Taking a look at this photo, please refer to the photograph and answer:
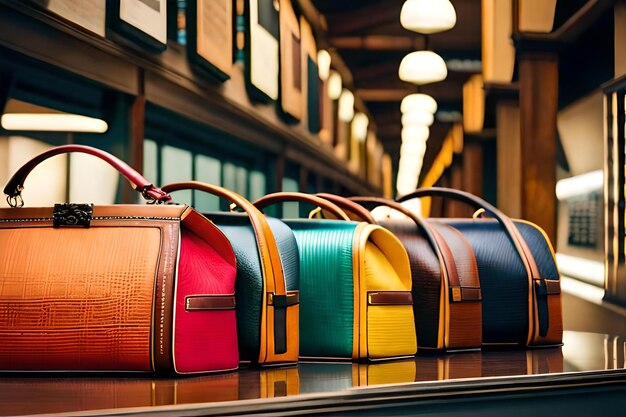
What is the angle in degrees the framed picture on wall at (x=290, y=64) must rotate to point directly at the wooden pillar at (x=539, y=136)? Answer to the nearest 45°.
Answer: approximately 45° to its left

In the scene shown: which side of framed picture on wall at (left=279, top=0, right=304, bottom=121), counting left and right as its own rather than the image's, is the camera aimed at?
right

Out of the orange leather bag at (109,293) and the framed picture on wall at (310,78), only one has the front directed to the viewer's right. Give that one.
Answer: the framed picture on wall

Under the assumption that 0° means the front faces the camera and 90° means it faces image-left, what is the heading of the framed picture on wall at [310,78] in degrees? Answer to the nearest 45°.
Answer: approximately 270°

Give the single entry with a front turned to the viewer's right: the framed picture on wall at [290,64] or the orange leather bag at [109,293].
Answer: the framed picture on wall

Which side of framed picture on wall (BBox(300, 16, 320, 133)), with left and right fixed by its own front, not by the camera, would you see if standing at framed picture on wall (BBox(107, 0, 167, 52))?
right

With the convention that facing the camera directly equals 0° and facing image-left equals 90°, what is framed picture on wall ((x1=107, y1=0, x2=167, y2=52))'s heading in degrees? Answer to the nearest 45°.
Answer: approximately 315°

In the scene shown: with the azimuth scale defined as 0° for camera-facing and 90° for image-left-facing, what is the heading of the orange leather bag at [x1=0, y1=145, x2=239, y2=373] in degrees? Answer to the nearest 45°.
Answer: approximately 45°

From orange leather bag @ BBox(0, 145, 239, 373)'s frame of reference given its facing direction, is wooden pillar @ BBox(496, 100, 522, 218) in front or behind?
behind

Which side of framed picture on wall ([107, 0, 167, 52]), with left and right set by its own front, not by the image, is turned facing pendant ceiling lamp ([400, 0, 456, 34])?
left

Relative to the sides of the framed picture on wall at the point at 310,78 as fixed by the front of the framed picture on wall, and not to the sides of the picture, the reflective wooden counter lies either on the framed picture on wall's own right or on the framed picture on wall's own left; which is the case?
on the framed picture on wall's own right

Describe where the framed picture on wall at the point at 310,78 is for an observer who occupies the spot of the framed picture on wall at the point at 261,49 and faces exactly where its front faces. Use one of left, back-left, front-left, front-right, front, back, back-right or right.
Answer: back-left
